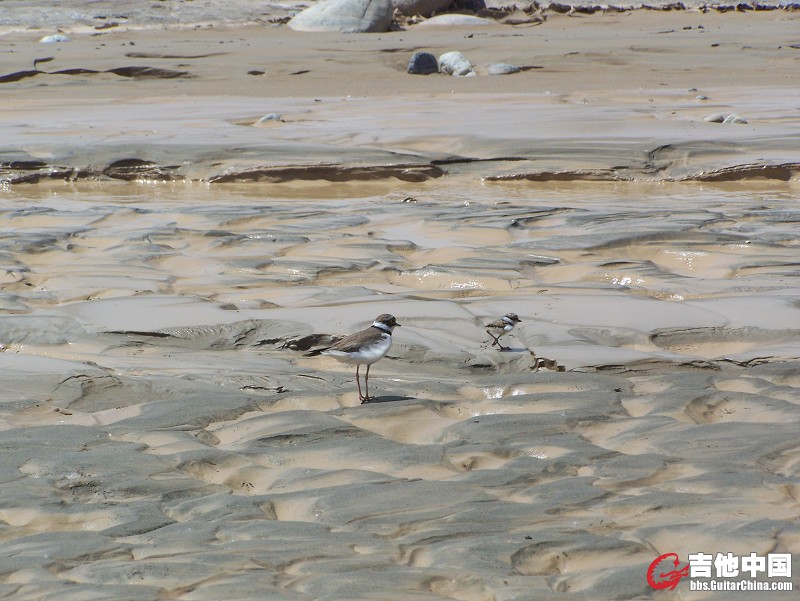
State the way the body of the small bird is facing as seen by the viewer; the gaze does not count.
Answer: to the viewer's right

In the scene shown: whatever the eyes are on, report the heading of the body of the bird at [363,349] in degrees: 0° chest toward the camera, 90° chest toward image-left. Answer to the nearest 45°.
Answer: approximately 270°

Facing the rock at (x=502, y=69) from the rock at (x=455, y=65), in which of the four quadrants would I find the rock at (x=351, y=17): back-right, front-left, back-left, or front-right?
back-left

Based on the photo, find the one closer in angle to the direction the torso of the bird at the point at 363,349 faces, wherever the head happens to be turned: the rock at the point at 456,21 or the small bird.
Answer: the small bird

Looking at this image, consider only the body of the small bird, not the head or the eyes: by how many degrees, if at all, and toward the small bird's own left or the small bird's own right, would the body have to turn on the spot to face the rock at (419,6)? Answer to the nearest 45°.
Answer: approximately 90° to the small bird's own left

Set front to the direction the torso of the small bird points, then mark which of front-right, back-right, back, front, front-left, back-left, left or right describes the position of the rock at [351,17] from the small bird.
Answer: left

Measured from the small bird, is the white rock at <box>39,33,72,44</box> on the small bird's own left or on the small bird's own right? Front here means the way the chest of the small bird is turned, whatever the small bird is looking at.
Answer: on the small bird's own left

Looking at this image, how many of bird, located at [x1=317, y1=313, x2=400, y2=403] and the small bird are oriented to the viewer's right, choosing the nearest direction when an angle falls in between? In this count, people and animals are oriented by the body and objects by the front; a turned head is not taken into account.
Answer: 2

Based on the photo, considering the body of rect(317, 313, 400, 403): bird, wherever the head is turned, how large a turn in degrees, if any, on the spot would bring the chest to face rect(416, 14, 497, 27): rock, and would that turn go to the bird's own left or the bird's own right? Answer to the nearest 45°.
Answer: approximately 90° to the bird's own left

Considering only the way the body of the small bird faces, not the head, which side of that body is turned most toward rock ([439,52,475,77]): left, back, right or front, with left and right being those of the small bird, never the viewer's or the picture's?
left

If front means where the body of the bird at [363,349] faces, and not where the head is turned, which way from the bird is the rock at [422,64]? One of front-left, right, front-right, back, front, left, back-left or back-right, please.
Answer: left
